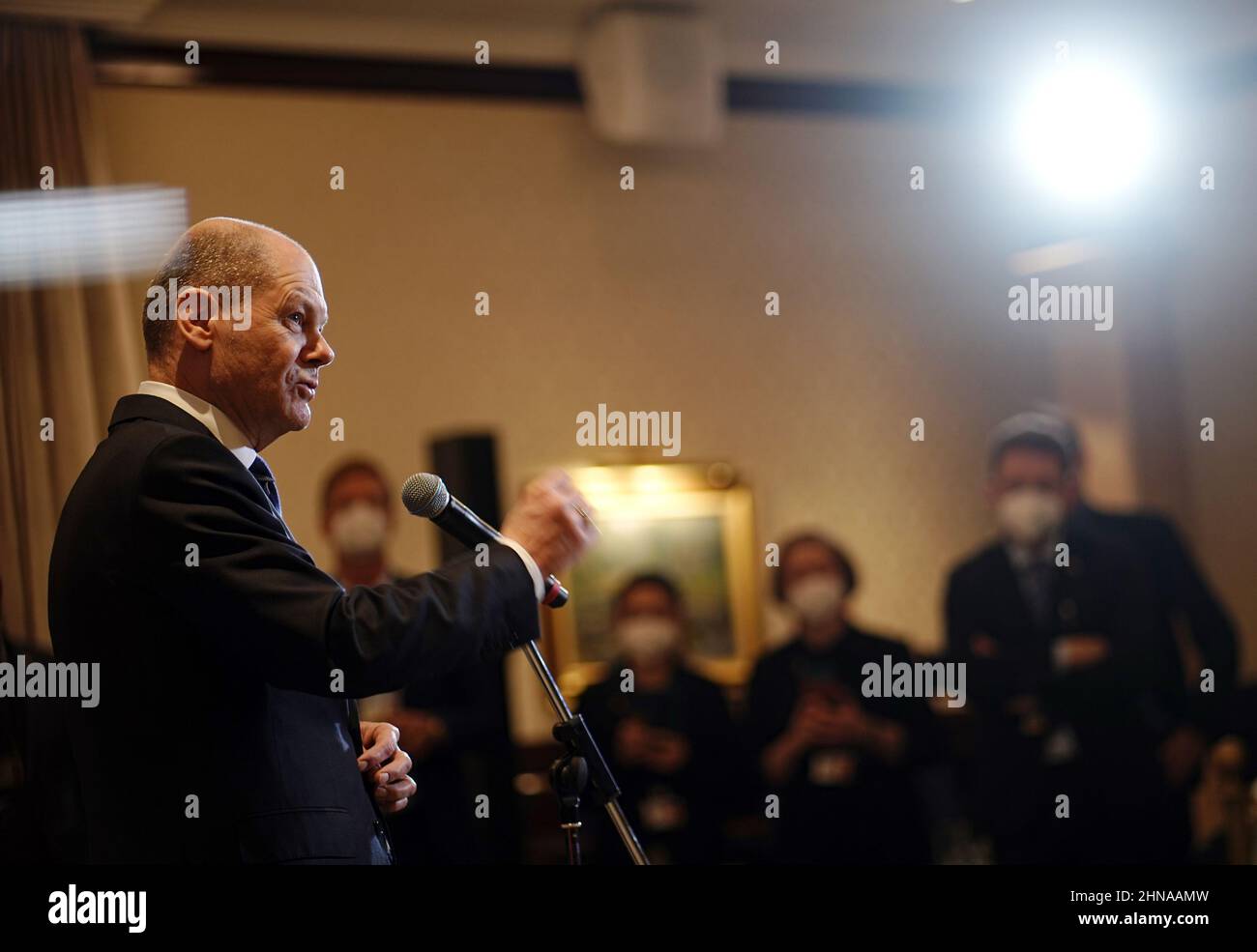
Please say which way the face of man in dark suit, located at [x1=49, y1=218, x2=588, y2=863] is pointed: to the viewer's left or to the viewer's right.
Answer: to the viewer's right

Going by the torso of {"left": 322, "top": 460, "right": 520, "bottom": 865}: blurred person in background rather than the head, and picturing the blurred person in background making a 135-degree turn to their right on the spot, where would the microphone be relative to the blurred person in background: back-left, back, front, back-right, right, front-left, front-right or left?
back-left

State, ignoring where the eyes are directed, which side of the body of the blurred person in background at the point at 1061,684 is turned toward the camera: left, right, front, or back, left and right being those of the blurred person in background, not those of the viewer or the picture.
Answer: front

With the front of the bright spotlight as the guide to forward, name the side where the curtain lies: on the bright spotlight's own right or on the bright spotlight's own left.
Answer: on the bright spotlight's own right

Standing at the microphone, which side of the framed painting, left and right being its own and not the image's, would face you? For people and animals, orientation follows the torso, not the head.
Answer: front

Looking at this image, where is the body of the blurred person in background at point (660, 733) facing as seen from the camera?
toward the camera

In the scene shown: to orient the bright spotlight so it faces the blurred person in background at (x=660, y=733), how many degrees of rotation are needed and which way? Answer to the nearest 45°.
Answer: approximately 45° to its right

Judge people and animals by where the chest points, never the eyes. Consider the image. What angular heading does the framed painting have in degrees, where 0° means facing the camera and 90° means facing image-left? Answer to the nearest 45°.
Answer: approximately 0°

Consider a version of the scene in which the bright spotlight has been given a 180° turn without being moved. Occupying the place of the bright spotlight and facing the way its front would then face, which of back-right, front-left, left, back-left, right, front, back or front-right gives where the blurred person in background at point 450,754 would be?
back-left

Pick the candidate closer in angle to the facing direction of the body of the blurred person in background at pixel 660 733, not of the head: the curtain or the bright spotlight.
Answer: the curtain

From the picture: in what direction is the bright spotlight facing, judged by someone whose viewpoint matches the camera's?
facing the viewer

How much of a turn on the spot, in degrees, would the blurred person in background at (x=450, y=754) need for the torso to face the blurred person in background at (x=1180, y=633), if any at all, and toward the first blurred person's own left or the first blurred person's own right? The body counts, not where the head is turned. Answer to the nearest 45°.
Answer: approximately 90° to the first blurred person's own left

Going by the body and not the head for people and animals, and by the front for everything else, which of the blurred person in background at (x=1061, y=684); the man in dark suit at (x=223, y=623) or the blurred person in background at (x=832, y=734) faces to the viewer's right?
the man in dark suit
